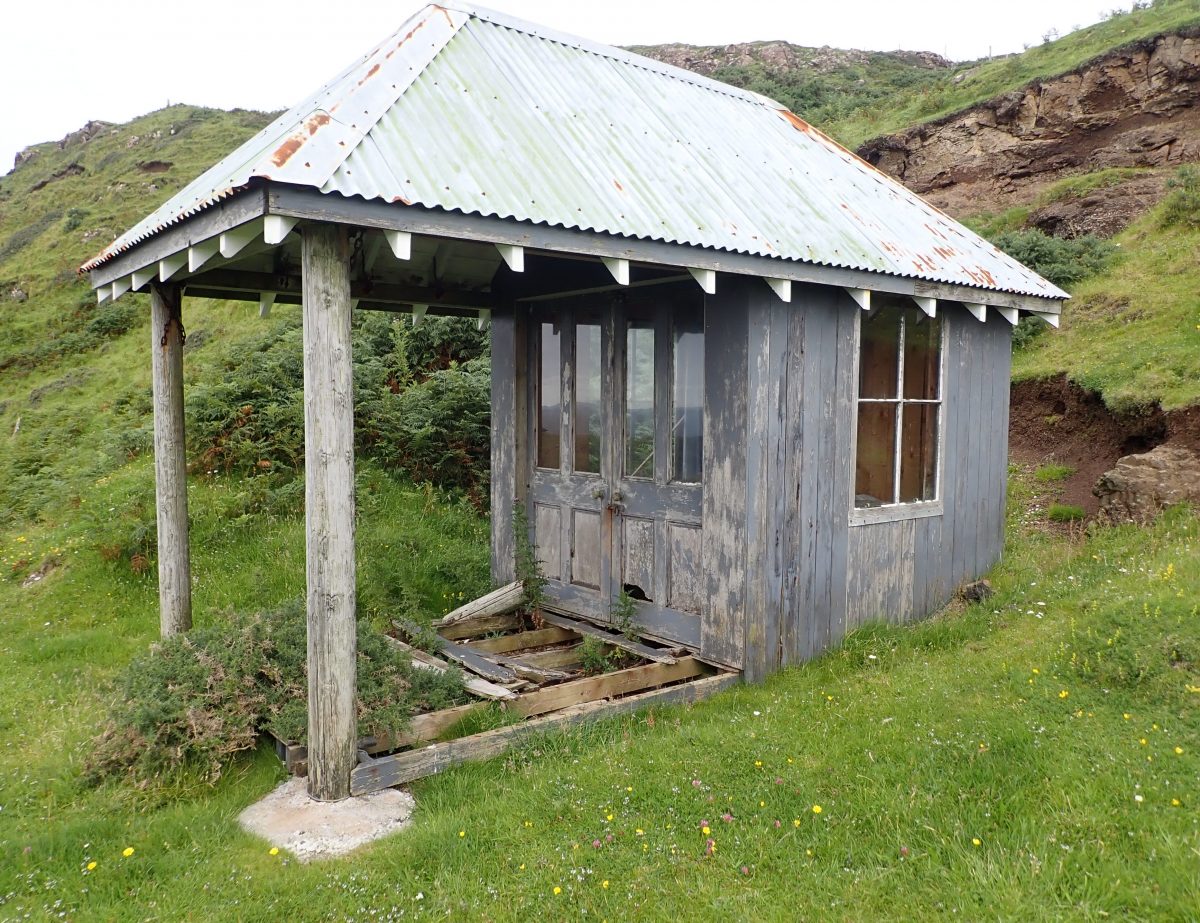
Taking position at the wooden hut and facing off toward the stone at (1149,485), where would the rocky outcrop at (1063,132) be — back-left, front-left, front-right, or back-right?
front-left

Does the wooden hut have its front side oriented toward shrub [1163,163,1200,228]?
no

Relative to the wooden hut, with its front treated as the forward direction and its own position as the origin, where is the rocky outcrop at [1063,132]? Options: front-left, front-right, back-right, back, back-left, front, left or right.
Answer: back

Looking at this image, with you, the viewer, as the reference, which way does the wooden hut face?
facing the viewer and to the left of the viewer

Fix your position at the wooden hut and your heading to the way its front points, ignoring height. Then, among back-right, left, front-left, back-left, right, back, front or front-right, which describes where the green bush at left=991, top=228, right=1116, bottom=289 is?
back

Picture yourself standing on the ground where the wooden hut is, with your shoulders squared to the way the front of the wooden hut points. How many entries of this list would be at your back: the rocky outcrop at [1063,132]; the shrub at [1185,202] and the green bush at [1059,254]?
3

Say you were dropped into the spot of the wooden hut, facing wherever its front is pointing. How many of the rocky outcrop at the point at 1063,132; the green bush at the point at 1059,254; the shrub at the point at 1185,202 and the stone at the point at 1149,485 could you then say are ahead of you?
0

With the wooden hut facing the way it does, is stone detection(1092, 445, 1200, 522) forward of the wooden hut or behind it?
behind

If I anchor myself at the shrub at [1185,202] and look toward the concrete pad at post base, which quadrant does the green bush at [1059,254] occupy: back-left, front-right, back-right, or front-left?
front-right
